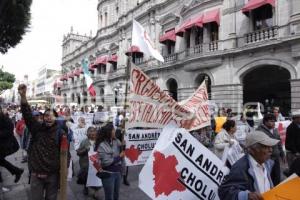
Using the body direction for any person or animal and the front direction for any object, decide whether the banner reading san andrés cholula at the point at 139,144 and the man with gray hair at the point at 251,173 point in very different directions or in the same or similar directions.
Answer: same or similar directions

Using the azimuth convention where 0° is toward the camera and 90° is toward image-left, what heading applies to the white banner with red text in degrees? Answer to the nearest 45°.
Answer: approximately 0°

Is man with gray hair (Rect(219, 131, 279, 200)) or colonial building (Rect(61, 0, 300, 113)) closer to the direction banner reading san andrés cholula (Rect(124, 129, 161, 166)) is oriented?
the man with gray hair

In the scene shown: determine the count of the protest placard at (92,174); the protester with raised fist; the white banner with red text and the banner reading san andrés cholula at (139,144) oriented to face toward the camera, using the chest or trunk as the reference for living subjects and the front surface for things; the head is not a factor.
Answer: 4

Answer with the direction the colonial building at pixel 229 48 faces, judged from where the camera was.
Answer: facing the viewer and to the left of the viewer

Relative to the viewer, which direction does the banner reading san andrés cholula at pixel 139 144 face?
toward the camera

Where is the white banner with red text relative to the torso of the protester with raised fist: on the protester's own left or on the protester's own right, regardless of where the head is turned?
on the protester's own left

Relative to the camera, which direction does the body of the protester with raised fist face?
toward the camera

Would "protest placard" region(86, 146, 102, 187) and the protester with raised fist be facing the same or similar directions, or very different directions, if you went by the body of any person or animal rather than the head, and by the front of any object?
same or similar directions

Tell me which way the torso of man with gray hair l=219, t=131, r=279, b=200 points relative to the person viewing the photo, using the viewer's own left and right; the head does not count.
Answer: facing the viewer and to the right of the viewer

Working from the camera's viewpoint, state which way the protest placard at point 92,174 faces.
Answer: facing the viewer

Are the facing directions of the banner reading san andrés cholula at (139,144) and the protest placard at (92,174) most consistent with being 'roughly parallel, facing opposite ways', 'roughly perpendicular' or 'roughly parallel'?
roughly parallel
